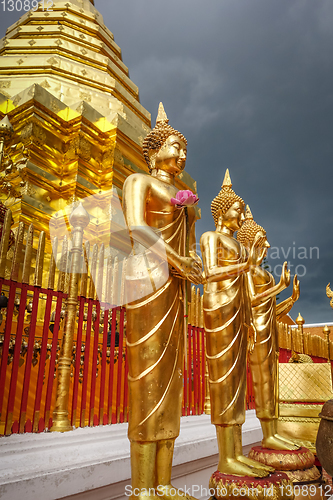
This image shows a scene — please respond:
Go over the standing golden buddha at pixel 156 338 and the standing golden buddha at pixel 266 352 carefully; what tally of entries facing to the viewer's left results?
0

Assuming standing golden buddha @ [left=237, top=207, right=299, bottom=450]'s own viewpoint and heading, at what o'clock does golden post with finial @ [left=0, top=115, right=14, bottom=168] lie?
The golden post with finial is roughly at 5 o'clock from the standing golden buddha.

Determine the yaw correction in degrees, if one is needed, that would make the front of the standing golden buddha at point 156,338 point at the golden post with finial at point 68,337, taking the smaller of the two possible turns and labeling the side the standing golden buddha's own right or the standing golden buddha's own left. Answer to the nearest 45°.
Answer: approximately 180°

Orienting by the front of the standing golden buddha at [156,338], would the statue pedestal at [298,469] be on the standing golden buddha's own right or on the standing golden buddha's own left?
on the standing golden buddha's own left

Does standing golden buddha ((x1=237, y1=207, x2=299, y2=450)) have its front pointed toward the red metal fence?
no

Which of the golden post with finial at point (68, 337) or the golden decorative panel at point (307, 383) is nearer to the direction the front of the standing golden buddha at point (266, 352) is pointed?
the golden decorative panel

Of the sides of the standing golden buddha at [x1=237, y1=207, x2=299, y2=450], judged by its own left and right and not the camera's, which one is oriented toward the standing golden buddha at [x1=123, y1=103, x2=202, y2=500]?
right

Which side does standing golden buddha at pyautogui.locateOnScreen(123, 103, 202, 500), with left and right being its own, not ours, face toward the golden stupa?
back

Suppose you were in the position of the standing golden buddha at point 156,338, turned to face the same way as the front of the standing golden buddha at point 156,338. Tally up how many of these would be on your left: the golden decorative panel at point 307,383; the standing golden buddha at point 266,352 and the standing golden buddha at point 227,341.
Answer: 3

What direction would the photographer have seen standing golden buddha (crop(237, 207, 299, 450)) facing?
facing to the right of the viewer

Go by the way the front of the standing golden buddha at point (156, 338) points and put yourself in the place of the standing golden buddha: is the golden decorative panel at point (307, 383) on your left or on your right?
on your left

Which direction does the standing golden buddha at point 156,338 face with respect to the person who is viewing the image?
facing the viewer and to the right of the viewer

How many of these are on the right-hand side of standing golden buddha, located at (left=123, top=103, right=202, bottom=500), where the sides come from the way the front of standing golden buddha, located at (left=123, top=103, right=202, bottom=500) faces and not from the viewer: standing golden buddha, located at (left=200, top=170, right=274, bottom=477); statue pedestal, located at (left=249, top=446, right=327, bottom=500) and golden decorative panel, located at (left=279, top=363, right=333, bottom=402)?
0

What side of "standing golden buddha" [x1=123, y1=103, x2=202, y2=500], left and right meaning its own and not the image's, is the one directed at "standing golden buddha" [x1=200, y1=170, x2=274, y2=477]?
left
